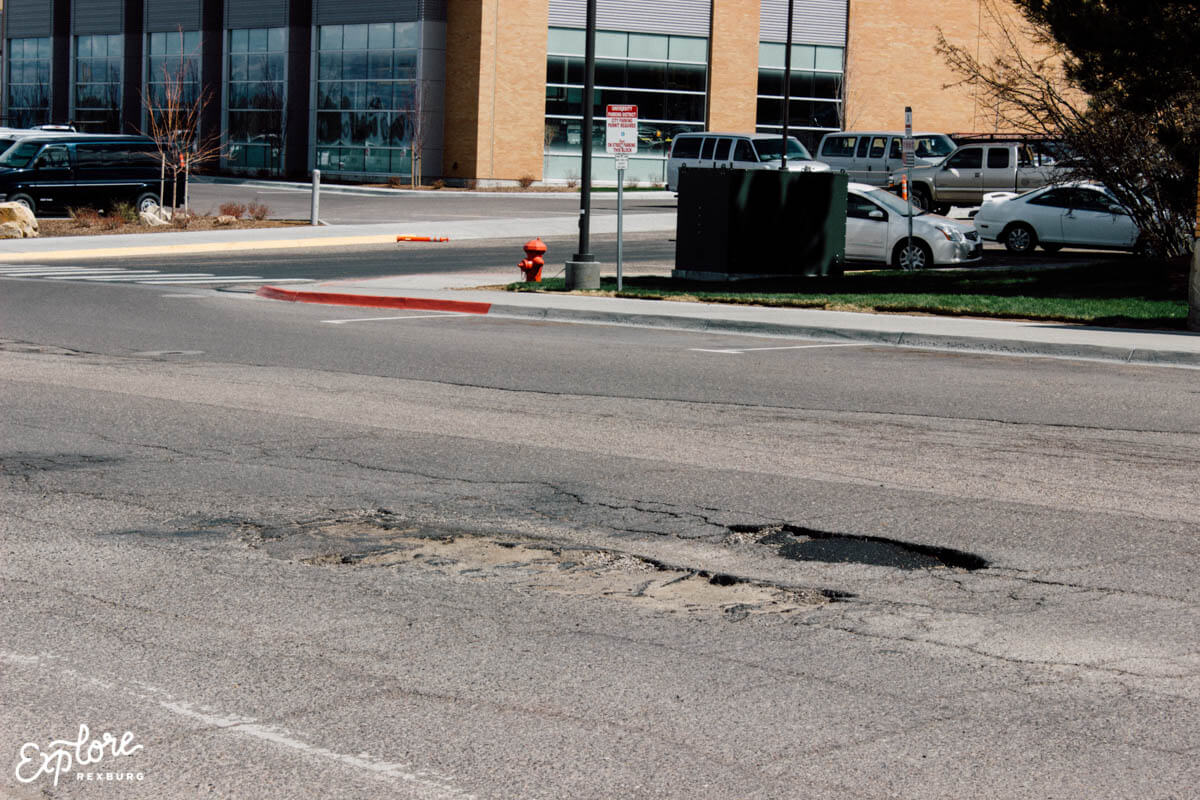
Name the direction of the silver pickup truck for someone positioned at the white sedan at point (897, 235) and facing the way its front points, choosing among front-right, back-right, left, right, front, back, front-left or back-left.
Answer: back-left

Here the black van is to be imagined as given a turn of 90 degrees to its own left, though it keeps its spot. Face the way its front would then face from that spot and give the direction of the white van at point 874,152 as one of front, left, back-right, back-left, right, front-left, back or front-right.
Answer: left

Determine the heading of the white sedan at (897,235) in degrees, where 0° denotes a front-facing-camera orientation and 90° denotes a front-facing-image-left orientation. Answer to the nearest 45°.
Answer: approximately 315°

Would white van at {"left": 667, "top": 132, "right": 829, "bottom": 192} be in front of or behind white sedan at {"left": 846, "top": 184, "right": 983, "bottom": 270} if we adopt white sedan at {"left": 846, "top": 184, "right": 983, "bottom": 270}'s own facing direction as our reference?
behind

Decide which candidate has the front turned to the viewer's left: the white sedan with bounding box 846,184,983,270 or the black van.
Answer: the black van

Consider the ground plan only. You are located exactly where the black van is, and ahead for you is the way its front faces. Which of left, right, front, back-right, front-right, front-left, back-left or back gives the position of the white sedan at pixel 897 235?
back-left

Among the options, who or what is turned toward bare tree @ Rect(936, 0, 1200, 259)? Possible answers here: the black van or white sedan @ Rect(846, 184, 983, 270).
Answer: the white sedan

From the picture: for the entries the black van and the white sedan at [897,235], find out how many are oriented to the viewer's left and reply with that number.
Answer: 1

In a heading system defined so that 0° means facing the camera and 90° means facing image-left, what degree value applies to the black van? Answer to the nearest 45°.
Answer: approximately 90°
